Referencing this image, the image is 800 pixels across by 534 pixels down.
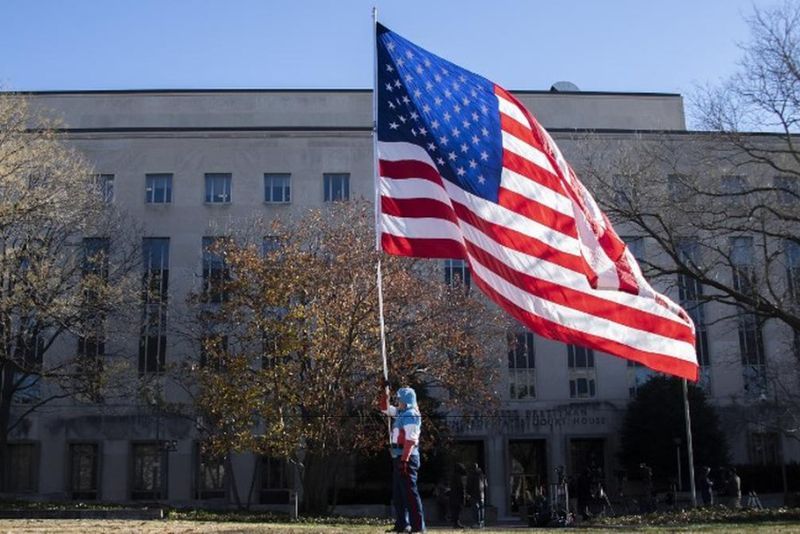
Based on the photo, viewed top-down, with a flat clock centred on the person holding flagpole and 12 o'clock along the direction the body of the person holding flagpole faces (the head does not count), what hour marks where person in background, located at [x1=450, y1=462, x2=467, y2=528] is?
The person in background is roughly at 3 o'clock from the person holding flagpole.

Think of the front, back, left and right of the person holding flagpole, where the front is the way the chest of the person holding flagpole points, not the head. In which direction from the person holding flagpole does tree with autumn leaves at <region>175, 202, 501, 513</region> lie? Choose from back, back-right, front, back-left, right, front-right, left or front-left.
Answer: right

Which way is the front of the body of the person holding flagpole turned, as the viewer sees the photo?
to the viewer's left

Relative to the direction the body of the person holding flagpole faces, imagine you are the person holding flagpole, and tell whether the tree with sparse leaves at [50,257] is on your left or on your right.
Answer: on your right
